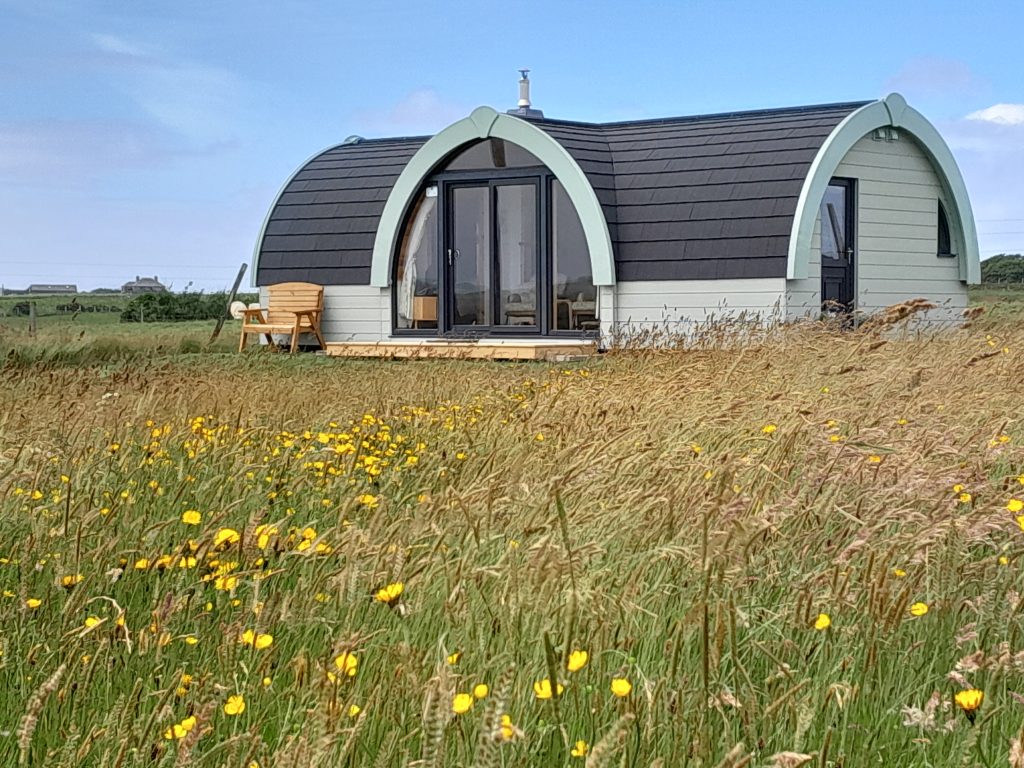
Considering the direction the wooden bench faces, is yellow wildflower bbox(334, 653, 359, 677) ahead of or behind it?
ahead

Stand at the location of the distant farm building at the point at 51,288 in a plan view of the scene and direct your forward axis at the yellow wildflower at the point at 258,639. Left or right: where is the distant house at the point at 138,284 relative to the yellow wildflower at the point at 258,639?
left

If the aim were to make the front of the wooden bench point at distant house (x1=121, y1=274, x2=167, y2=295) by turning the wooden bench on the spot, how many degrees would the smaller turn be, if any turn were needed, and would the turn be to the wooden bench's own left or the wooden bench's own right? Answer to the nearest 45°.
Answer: approximately 135° to the wooden bench's own right

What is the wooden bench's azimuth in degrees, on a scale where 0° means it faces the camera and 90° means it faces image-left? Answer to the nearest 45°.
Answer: approximately 45°

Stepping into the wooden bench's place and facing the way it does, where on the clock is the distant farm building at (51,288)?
The distant farm building is roughly at 4 o'clock from the wooden bench.

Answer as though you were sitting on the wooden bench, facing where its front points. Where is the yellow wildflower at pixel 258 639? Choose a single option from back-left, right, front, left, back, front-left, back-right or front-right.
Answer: front-left

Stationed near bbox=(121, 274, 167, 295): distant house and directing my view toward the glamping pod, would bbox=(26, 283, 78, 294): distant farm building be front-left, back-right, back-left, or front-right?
back-right

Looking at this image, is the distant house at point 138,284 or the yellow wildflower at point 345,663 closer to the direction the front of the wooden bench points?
the yellow wildflower

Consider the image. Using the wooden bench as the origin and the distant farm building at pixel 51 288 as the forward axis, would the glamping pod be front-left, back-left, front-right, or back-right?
back-right
